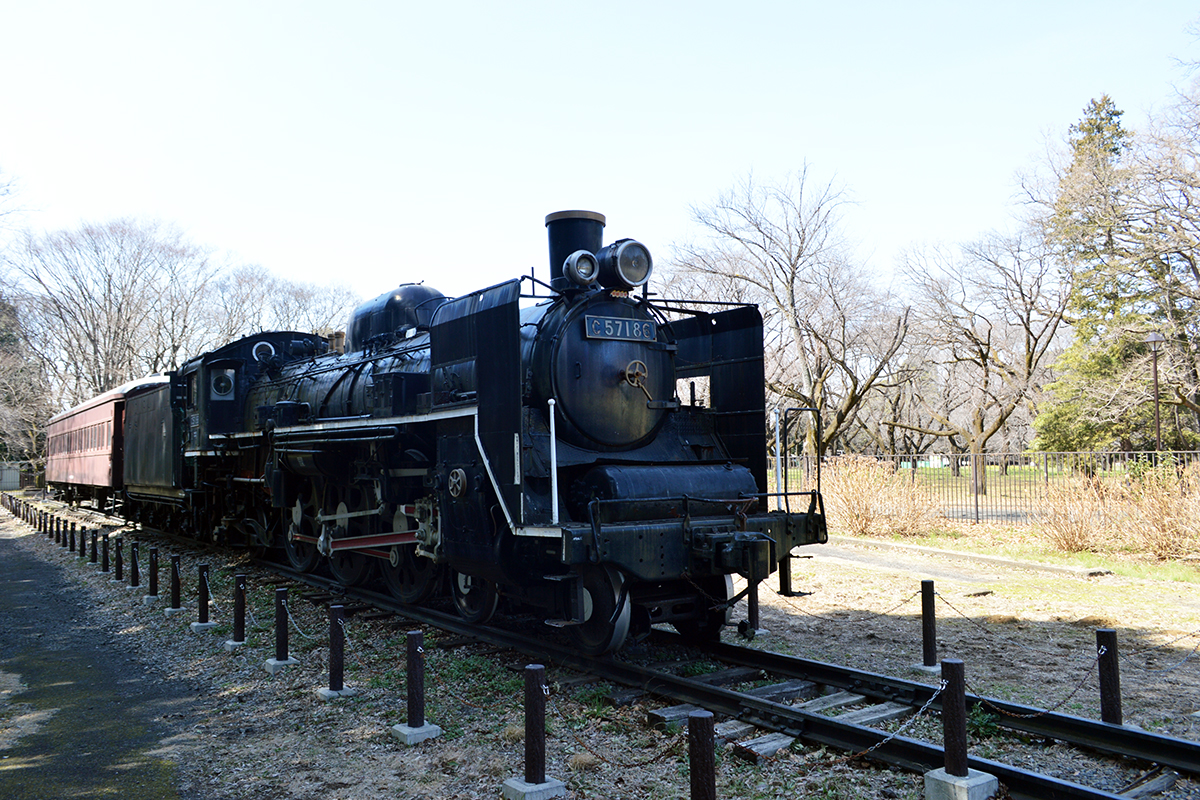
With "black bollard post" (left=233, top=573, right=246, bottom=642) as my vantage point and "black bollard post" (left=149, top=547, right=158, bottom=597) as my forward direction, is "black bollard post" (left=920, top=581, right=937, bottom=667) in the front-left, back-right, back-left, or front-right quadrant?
back-right

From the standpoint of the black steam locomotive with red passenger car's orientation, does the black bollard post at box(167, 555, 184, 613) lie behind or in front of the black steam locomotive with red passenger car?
behind

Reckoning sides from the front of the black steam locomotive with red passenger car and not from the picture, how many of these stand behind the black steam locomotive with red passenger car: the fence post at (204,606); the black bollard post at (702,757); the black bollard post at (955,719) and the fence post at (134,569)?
2

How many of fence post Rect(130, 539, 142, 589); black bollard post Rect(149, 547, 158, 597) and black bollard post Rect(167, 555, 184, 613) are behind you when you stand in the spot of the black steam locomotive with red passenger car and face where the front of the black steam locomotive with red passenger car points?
3

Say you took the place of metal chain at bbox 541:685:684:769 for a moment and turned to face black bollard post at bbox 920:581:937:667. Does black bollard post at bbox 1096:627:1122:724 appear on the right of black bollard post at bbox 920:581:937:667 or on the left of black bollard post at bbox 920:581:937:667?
right

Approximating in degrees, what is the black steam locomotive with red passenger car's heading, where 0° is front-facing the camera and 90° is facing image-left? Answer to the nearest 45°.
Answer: approximately 315°

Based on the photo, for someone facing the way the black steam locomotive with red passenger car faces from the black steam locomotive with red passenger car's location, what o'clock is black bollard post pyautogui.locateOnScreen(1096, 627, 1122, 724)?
The black bollard post is roughly at 12 o'clock from the black steam locomotive with red passenger car.

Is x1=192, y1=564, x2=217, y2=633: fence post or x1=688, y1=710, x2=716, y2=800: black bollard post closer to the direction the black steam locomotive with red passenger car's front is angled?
the black bollard post

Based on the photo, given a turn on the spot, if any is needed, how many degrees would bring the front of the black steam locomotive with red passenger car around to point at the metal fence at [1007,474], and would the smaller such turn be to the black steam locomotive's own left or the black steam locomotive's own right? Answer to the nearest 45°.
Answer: approximately 90° to the black steam locomotive's own left
